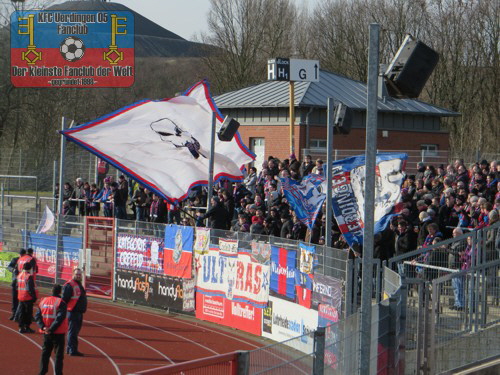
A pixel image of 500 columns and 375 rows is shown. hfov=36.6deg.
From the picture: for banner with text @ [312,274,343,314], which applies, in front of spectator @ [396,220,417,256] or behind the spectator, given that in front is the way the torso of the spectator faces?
in front

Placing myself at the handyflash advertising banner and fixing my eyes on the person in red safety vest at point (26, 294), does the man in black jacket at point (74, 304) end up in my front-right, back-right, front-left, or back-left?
front-left

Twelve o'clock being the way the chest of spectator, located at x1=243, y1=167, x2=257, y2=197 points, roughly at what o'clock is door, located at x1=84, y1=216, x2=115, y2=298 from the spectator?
The door is roughly at 1 o'clock from the spectator.

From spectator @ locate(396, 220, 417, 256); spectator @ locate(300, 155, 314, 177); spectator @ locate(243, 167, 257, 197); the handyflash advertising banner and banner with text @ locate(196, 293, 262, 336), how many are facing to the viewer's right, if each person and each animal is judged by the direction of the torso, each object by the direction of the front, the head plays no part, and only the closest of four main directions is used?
0

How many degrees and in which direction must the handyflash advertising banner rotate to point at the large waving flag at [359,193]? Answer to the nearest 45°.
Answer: approximately 90° to its left

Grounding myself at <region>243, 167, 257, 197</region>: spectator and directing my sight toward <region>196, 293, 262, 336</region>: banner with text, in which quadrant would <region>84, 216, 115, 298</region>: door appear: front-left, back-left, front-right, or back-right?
front-right

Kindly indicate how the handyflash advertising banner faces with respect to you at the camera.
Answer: facing the viewer and to the left of the viewer

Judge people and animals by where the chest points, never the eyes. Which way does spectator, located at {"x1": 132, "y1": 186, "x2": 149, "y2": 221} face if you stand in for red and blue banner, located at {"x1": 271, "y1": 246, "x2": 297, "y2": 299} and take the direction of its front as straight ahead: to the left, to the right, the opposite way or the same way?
the same way

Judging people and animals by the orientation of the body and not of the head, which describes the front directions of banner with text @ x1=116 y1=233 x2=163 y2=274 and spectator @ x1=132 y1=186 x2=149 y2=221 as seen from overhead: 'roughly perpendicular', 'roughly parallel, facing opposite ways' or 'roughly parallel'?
roughly parallel

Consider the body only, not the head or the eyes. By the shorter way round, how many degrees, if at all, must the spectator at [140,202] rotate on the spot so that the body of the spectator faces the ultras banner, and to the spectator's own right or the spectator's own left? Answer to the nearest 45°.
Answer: approximately 45° to the spectator's own left

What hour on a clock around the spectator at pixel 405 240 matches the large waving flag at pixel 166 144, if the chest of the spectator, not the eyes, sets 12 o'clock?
The large waving flag is roughly at 3 o'clock from the spectator.

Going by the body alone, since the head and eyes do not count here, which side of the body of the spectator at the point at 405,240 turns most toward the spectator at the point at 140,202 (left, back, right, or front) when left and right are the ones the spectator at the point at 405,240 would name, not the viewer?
right

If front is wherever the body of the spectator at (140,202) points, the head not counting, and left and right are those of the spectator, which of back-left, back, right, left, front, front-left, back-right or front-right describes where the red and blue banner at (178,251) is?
front-left

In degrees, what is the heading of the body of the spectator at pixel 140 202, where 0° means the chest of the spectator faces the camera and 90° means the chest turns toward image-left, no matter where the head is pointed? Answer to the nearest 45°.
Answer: approximately 45°

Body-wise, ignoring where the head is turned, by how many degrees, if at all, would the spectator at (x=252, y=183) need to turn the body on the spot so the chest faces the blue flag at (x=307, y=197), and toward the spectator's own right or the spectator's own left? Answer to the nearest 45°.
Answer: approximately 45° to the spectator's own left

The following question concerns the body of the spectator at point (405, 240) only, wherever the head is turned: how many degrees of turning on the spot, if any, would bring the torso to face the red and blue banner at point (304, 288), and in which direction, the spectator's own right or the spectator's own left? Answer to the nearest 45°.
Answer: approximately 45° to the spectator's own right
